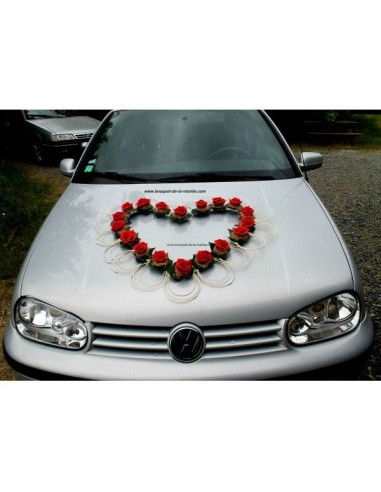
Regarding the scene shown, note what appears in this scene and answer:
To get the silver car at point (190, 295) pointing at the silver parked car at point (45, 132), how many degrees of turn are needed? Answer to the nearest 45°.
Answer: approximately 180°

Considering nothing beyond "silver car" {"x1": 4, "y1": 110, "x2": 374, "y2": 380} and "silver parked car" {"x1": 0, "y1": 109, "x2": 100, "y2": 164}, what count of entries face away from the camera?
0

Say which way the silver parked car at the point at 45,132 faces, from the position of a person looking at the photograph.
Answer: facing the viewer and to the right of the viewer

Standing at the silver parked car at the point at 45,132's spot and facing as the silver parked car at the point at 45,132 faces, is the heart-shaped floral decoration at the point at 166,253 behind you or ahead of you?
ahead

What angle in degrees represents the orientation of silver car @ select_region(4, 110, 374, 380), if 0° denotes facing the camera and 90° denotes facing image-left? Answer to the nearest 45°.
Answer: approximately 0°
